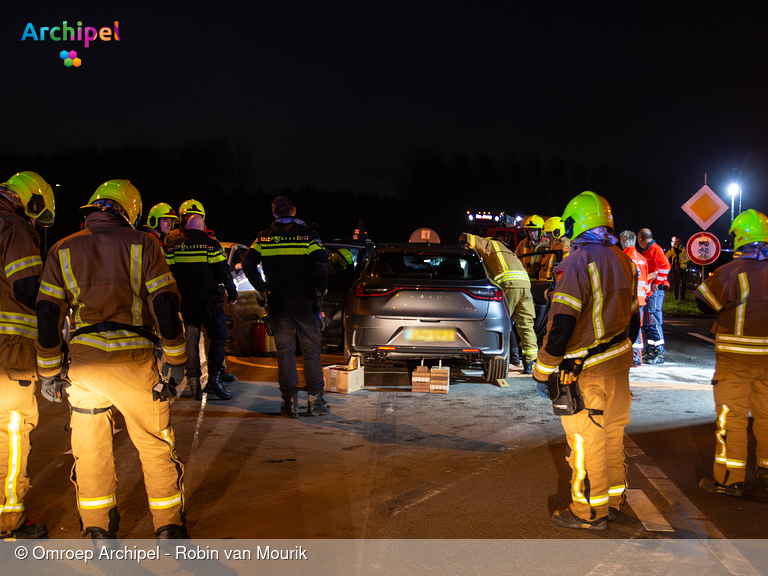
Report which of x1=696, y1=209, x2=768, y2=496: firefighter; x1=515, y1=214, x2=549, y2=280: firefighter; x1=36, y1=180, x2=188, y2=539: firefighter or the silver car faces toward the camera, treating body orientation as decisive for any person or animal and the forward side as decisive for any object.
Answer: x1=515, y1=214, x2=549, y2=280: firefighter

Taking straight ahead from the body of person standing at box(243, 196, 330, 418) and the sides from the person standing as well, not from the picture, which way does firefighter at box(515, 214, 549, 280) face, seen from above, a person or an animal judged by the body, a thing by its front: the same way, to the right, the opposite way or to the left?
the opposite way

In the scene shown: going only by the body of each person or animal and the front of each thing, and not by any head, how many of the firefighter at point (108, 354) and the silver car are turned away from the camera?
2

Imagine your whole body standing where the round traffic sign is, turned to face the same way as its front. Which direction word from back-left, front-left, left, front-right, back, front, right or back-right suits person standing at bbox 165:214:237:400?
front-right

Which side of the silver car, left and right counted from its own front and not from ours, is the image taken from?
back

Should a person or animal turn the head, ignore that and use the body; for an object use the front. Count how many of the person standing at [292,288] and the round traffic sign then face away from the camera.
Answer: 1

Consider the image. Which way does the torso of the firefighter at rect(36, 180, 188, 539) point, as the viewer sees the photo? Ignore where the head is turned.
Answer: away from the camera

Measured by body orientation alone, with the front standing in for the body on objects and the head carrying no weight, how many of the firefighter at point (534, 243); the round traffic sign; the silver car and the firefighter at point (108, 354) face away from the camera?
2

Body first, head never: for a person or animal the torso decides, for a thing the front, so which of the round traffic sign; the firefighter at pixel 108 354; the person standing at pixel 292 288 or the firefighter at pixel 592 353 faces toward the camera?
the round traffic sign

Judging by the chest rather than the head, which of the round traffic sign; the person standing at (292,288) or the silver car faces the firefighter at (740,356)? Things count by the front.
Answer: the round traffic sign

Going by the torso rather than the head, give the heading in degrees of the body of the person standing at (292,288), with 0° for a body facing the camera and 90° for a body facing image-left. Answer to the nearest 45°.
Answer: approximately 180°

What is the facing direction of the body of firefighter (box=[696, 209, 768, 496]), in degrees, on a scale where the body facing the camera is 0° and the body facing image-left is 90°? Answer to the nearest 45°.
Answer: approximately 135°

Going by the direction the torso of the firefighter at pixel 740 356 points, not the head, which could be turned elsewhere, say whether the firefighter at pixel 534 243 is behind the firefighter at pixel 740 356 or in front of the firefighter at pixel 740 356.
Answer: in front
